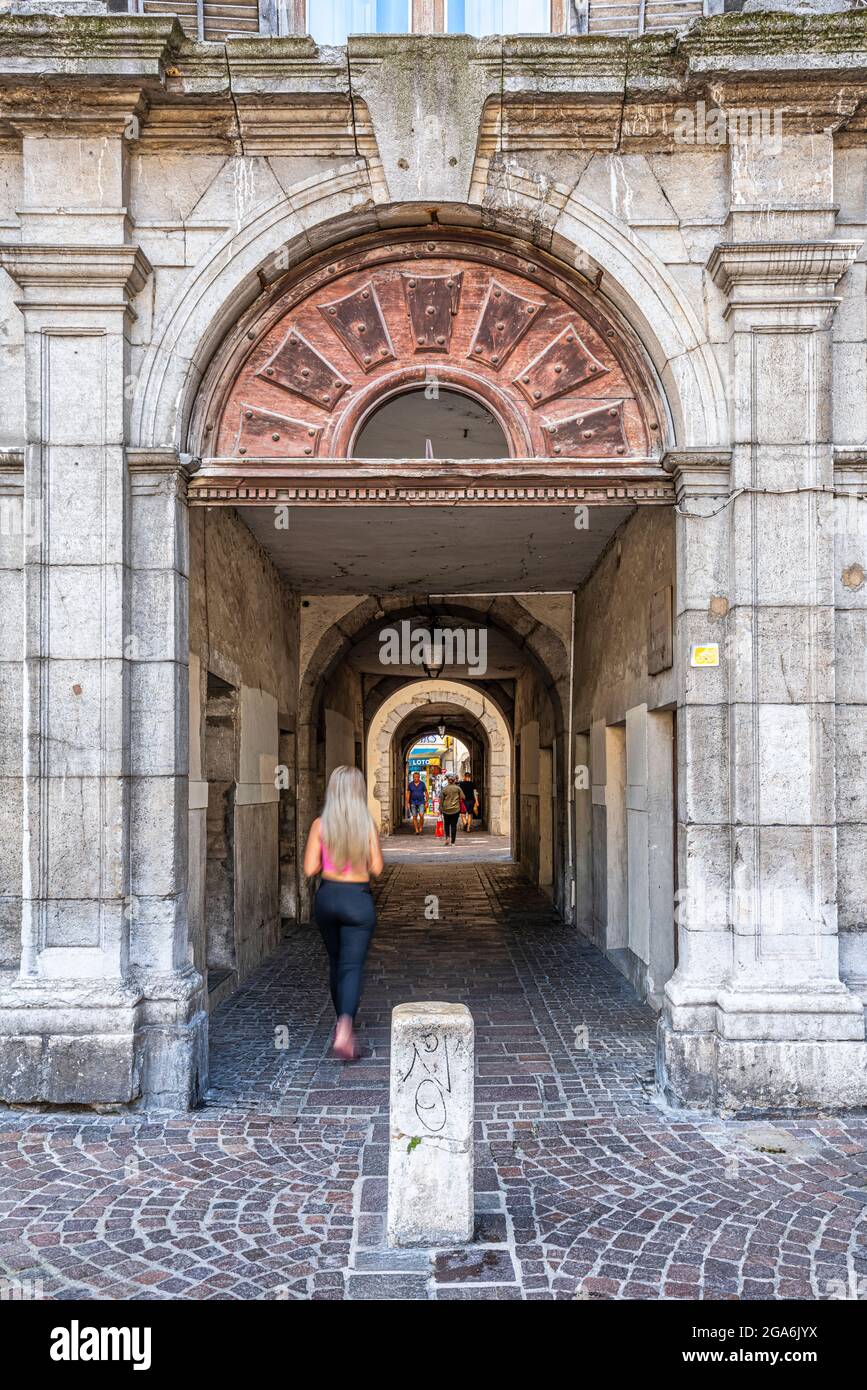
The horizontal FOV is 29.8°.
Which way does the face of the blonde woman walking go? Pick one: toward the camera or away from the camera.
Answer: away from the camera

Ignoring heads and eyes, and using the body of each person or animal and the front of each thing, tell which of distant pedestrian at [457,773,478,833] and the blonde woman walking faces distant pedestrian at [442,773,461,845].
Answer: the blonde woman walking

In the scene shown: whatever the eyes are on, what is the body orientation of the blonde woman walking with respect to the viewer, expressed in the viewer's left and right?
facing away from the viewer

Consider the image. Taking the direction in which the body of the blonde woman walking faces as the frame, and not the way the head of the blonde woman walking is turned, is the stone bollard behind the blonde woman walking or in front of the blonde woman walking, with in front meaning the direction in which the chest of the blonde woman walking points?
behind
